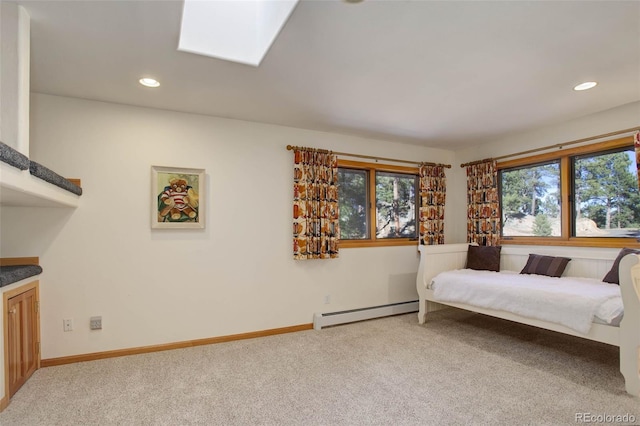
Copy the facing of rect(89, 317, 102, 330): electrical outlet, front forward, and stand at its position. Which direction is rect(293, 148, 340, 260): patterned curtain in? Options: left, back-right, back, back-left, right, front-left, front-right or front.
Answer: left

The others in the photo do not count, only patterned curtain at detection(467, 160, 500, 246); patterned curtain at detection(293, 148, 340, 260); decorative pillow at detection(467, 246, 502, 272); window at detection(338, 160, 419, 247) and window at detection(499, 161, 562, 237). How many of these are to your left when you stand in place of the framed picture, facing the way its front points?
5

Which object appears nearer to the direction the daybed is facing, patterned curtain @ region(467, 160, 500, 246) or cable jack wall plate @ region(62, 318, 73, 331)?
the cable jack wall plate

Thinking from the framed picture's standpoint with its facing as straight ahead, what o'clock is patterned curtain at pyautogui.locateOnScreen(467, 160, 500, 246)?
The patterned curtain is roughly at 9 o'clock from the framed picture.

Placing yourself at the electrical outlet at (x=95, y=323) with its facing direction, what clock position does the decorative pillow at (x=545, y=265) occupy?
The decorative pillow is roughly at 10 o'clock from the electrical outlet.

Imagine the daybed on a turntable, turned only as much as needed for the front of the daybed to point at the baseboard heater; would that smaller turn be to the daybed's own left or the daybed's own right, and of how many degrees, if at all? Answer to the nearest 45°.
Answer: approximately 45° to the daybed's own right

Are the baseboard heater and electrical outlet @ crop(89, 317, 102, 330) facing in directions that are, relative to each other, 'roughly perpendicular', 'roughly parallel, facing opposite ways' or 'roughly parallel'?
roughly parallel

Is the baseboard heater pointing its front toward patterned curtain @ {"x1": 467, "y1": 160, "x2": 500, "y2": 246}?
no

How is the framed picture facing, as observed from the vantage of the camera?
facing the viewer

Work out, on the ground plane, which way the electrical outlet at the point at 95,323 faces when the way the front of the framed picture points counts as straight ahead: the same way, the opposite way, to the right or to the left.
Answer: the same way

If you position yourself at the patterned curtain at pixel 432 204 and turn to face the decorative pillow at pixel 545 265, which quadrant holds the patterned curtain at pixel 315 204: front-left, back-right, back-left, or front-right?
back-right

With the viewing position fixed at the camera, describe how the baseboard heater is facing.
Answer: facing the viewer and to the right of the viewer

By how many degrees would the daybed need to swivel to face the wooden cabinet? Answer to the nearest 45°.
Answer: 0° — it already faces it

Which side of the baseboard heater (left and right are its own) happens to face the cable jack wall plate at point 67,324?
right

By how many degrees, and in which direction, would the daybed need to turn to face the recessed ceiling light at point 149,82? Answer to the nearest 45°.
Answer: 0° — it already faces it

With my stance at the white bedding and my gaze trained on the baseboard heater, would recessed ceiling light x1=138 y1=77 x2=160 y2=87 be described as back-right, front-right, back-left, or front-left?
front-left

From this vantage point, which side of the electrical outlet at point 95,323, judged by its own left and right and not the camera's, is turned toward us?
front

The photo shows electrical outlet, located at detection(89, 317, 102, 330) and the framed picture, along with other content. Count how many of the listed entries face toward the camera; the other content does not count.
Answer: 2
